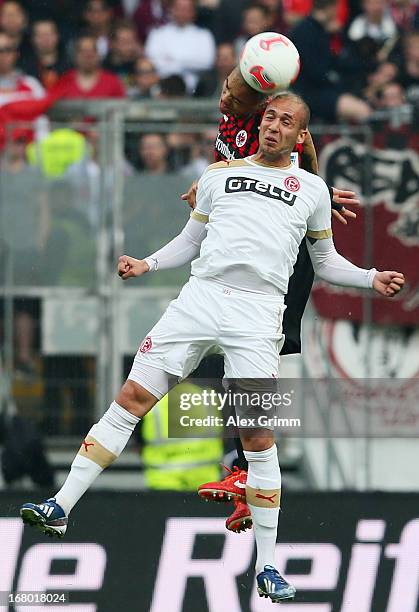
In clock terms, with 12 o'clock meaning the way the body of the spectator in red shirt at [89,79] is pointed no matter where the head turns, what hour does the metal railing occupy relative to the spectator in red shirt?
The metal railing is roughly at 12 o'clock from the spectator in red shirt.

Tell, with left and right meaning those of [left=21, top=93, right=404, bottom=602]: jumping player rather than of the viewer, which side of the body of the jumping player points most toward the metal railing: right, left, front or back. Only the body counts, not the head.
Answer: back

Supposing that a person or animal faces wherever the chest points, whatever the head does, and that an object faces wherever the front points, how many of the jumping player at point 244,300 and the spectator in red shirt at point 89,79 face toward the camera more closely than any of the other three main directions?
2

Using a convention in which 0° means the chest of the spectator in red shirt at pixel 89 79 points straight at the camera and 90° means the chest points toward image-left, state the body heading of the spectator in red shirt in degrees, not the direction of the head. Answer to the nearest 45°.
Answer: approximately 0°

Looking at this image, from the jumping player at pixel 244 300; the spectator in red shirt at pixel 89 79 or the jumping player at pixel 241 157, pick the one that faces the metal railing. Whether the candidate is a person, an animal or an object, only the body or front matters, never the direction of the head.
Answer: the spectator in red shirt

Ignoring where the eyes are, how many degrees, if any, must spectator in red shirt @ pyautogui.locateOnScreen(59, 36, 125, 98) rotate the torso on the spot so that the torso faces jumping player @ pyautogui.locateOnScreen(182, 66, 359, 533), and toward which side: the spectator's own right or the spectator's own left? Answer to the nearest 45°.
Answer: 0° — they already face them
